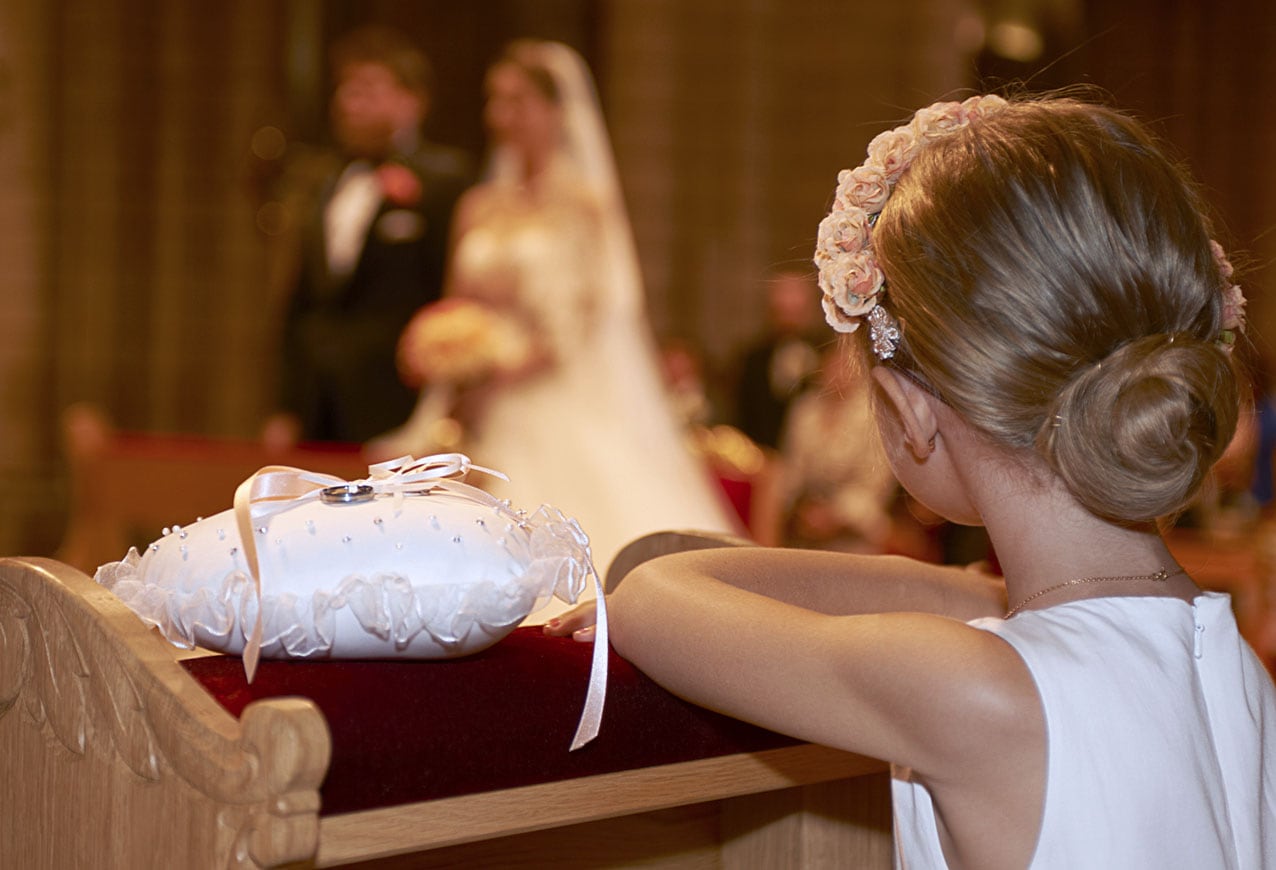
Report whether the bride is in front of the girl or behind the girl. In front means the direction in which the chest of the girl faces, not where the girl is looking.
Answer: in front

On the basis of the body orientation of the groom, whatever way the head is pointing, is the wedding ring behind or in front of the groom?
in front

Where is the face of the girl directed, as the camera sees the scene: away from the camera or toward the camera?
away from the camera

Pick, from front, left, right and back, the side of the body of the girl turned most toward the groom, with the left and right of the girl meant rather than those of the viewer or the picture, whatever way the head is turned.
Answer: front

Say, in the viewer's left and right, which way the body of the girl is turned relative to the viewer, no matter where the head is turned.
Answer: facing away from the viewer and to the left of the viewer

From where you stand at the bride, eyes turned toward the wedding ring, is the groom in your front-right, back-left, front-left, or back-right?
back-right

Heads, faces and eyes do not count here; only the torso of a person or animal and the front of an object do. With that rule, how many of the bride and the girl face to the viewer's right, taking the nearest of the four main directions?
0

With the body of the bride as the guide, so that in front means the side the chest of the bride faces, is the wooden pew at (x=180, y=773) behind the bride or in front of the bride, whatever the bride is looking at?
in front

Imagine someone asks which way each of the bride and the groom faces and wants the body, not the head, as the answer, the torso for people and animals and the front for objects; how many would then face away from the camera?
0

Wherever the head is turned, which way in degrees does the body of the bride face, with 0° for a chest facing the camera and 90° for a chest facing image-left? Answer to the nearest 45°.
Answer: approximately 45°

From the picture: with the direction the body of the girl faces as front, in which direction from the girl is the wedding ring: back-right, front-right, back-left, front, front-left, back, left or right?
front-left

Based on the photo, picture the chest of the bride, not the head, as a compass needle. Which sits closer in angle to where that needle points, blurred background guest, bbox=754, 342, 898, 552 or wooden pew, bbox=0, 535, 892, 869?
the wooden pew

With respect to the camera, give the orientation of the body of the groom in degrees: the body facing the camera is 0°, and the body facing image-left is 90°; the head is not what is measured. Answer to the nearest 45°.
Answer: approximately 45°

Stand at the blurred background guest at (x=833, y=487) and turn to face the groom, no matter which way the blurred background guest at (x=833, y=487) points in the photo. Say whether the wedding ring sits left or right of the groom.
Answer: left
